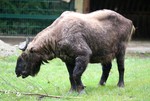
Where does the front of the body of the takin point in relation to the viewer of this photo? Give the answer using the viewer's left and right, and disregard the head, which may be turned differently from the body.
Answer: facing the viewer and to the left of the viewer
